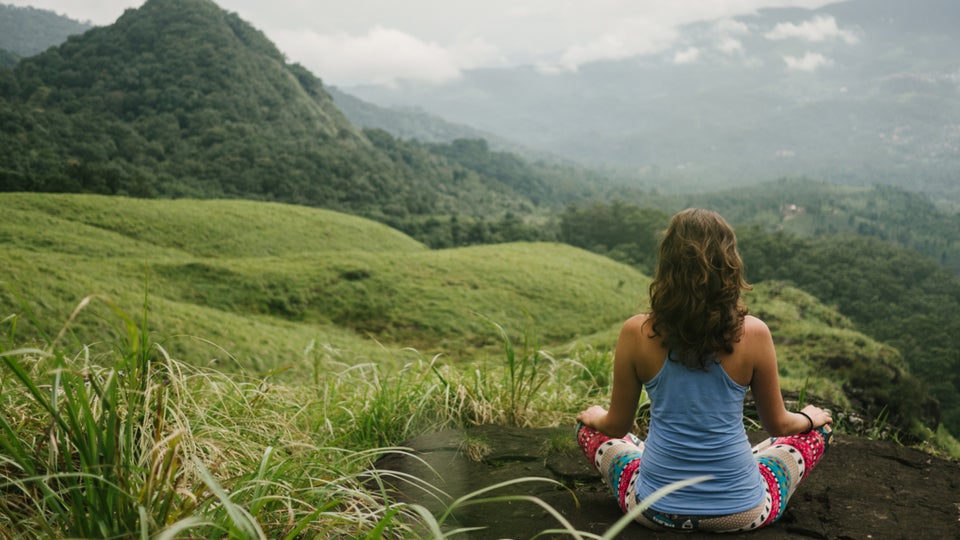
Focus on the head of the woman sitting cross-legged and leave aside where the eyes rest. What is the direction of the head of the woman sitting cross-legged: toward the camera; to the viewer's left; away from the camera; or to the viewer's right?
away from the camera

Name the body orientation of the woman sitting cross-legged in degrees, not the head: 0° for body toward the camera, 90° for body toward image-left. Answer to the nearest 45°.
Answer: approximately 180°
